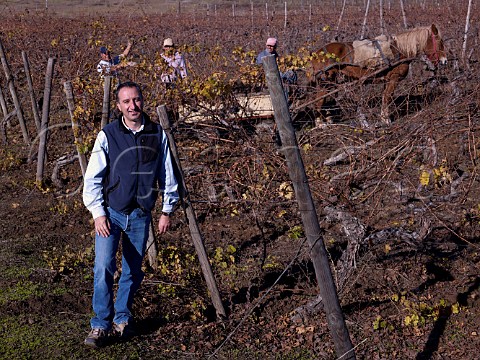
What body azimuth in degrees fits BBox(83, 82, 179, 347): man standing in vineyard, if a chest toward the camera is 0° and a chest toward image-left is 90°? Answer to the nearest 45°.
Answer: approximately 0°

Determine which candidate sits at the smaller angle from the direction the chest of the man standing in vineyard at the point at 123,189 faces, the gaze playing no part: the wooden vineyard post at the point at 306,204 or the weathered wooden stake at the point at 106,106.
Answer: the wooden vineyard post

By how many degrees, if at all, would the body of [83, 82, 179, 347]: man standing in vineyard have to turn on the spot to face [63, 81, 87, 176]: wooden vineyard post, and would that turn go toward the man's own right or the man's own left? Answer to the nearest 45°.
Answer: approximately 180°

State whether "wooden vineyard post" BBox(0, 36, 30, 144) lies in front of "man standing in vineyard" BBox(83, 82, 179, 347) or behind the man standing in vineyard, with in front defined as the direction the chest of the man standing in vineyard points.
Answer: behind

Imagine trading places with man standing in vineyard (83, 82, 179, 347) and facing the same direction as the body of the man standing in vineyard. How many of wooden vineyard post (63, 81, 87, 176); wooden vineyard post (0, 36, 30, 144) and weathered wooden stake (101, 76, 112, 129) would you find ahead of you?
0

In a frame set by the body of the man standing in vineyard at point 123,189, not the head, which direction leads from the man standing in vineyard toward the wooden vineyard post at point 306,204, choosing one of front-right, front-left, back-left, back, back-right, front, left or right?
front-left

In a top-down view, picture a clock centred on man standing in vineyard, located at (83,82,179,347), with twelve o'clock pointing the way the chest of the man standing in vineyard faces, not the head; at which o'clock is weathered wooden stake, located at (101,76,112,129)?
The weathered wooden stake is roughly at 6 o'clock from the man standing in vineyard.

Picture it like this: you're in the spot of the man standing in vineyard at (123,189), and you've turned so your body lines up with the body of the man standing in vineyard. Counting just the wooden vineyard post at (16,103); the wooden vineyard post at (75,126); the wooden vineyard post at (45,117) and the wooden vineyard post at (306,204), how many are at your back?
3

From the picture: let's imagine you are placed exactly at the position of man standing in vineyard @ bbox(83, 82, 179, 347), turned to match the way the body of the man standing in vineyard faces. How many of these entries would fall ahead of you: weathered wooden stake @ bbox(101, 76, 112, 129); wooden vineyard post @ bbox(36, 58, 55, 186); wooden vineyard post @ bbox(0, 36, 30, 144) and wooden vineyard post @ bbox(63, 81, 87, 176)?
0

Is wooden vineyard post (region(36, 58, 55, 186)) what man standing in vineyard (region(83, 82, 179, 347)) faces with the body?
no

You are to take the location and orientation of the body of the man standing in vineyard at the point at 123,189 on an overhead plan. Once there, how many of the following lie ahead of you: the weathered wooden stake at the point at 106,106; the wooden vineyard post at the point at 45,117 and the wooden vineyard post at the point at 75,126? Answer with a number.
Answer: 0

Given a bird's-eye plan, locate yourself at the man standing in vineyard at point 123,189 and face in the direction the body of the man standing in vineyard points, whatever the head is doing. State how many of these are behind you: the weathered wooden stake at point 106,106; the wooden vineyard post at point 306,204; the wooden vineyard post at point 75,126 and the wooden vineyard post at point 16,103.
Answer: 3
